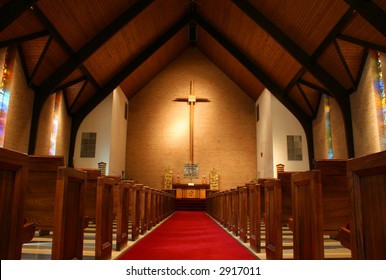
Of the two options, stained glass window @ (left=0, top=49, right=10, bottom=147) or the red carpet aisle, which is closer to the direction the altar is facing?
the red carpet aisle

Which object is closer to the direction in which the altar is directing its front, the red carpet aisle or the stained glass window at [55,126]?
the red carpet aisle

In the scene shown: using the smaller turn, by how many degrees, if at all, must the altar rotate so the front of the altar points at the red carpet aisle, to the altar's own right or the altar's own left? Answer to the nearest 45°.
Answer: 0° — it already faces it

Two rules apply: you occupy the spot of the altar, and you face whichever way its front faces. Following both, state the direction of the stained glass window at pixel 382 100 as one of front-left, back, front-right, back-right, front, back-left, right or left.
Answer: front-left

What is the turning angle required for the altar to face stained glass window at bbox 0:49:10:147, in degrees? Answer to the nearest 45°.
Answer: approximately 45° to its right

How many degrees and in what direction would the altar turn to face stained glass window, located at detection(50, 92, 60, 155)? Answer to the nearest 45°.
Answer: approximately 45° to its right

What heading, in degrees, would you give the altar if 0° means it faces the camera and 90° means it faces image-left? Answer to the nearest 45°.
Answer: approximately 0°

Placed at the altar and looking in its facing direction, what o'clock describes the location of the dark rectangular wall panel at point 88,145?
The dark rectangular wall panel is roughly at 2 o'clock from the altar.
